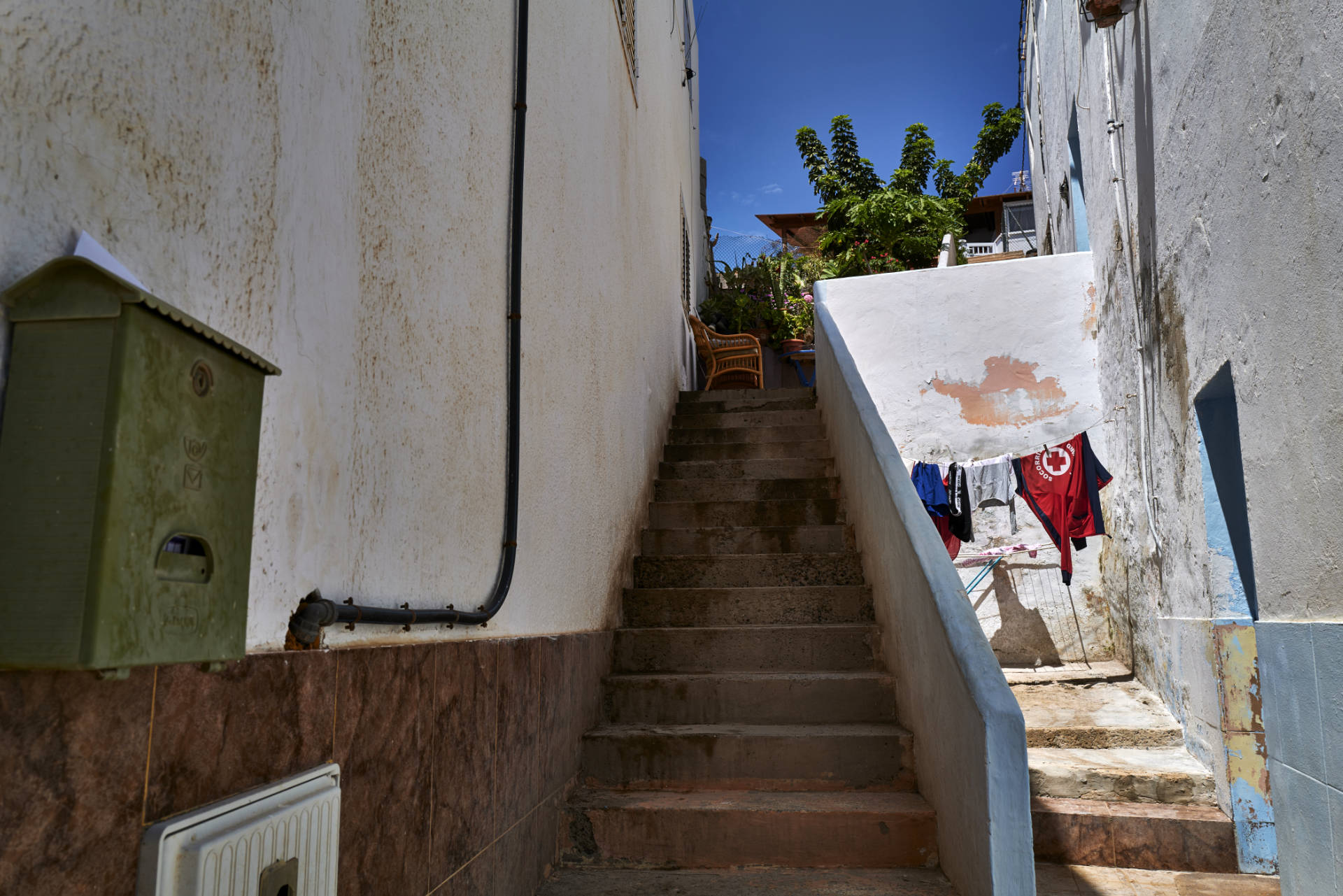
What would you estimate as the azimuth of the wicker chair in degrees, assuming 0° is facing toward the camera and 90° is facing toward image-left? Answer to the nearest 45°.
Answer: approximately 270°

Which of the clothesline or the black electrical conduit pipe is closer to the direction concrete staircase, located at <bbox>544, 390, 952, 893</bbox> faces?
the black electrical conduit pipe

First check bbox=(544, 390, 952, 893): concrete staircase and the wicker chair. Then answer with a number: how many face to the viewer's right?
1

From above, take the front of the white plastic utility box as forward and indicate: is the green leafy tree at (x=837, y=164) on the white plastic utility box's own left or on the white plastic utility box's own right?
on the white plastic utility box's own left

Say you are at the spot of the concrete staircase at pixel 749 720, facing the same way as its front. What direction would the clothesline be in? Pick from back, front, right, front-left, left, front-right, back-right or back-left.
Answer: back-left

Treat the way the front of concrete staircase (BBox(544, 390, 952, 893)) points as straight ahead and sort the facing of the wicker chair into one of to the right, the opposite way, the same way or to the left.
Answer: to the left

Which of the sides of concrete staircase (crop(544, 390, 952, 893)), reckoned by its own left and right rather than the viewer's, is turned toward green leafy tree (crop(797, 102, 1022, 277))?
back

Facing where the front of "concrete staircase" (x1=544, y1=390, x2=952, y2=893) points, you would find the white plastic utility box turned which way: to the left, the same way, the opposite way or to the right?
to the left

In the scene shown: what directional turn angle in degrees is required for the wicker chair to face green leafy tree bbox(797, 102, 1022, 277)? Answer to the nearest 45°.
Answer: approximately 45° to its left
